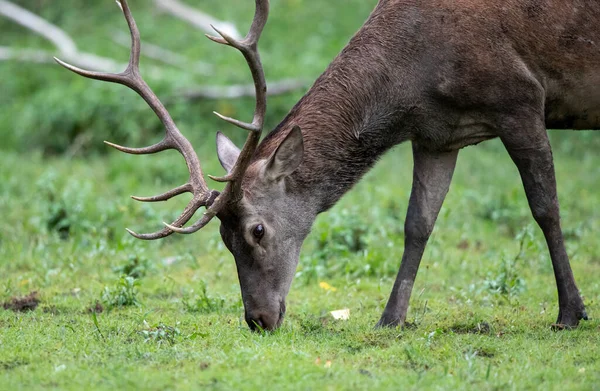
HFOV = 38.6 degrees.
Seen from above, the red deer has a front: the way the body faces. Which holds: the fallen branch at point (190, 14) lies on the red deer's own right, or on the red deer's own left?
on the red deer's own right

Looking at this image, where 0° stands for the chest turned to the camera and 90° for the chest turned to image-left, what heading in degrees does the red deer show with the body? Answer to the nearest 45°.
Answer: approximately 90°

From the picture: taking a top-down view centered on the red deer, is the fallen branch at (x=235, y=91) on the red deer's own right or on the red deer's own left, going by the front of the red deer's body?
on the red deer's own right

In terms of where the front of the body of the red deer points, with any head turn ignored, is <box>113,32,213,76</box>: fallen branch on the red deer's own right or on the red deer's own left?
on the red deer's own right
